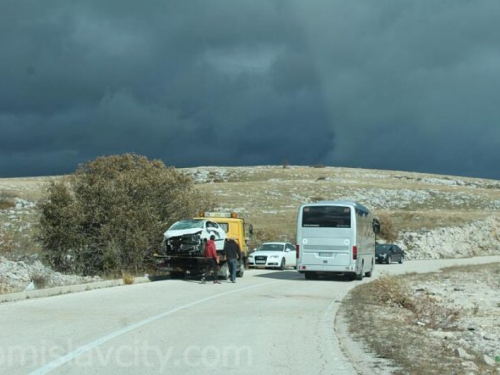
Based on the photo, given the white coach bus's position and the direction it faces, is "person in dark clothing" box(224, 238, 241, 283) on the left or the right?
on its left

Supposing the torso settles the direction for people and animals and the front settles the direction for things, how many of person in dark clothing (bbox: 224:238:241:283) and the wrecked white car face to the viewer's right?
0

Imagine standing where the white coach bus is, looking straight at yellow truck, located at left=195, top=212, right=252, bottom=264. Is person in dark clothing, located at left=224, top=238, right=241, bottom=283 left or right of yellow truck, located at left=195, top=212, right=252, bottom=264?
left

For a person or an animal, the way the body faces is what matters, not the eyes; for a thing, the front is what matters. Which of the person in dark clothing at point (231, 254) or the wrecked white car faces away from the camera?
the person in dark clothing

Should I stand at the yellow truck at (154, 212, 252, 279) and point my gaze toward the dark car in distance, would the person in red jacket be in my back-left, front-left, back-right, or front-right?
back-right

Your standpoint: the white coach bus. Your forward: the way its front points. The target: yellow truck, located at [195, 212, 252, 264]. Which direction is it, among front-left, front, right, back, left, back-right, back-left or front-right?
left

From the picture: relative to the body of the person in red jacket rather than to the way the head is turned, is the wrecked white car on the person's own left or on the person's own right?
on the person's own left

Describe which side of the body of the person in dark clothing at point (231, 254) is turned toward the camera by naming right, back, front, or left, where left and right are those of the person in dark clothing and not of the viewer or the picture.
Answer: back

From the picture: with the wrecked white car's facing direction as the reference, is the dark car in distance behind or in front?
behind

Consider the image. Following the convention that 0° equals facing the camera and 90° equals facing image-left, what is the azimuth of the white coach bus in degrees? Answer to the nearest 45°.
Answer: approximately 180°

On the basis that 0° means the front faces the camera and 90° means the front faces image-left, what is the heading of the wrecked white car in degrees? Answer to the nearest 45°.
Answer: approximately 45°

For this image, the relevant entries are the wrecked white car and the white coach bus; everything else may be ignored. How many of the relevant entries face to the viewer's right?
0

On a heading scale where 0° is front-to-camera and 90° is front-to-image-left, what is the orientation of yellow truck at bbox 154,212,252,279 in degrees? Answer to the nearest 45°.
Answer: approximately 225°
